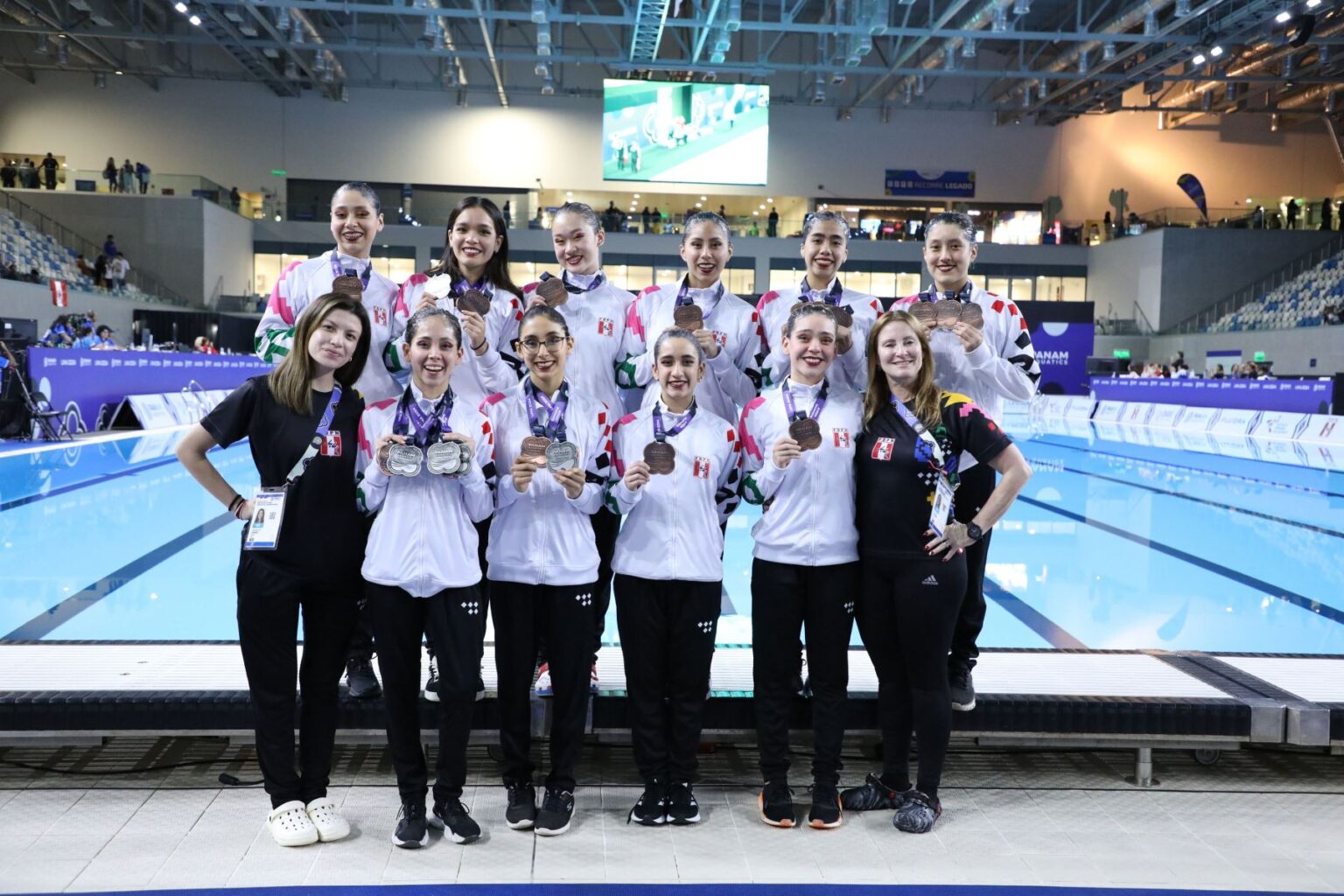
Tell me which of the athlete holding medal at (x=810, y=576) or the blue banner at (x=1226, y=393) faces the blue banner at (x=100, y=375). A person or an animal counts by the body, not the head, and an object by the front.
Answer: the blue banner at (x=1226, y=393)

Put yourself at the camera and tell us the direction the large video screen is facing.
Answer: facing the viewer

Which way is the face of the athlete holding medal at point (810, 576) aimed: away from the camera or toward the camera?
toward the camera

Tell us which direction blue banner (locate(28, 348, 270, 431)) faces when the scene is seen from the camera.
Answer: facing the viewer and to the right of the viewer

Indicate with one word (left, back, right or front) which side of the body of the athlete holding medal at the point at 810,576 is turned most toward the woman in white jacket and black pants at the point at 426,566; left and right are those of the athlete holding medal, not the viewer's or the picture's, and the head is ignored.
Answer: right

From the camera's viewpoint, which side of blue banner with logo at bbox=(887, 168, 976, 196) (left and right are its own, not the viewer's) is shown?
front

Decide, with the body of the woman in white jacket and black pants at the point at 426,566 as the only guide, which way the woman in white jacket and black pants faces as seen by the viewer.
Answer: toward the camera

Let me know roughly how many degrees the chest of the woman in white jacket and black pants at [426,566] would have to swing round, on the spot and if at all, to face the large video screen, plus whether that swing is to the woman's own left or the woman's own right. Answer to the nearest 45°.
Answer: approximately 180°

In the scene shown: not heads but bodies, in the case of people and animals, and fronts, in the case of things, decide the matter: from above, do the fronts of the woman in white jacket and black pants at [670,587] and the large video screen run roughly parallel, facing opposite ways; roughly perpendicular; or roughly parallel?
roughly parallel

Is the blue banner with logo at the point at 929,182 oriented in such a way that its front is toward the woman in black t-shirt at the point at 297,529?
yes

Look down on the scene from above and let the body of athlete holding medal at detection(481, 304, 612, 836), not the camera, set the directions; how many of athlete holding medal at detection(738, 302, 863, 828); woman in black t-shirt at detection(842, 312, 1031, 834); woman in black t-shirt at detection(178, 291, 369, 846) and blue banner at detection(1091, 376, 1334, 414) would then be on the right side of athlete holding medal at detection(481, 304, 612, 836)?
1

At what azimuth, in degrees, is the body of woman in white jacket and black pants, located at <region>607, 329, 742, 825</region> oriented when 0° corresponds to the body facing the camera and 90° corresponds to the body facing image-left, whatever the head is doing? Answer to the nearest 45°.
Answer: approximately 0°

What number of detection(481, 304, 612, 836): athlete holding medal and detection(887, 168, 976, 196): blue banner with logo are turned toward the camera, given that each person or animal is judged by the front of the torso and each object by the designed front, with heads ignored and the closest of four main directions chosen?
2
